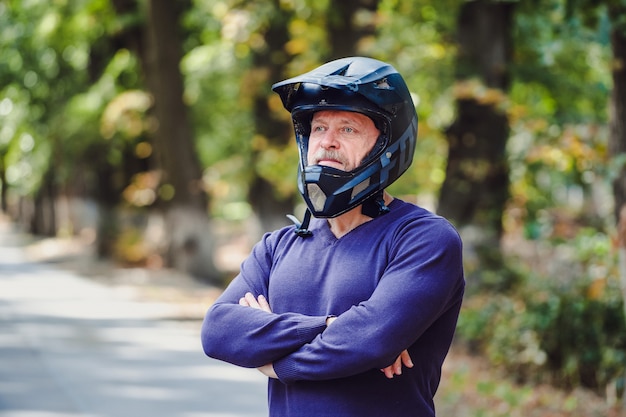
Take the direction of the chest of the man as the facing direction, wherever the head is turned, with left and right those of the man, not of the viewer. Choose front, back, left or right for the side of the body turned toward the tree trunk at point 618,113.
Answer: back

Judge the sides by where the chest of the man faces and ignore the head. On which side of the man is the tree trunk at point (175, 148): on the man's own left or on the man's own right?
on the man's own right

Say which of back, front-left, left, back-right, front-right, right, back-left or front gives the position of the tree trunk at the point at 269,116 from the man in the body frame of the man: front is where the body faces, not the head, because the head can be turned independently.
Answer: back-right

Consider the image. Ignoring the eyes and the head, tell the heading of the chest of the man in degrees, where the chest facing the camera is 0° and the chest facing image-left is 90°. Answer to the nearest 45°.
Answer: approximately 45°

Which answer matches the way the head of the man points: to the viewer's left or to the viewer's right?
to the viewer's left

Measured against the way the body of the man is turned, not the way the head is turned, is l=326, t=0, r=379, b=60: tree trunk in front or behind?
behind
